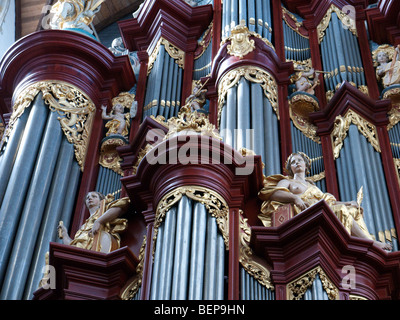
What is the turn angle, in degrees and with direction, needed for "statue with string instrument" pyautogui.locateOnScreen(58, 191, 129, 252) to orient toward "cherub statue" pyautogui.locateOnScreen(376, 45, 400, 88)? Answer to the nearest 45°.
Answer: approximately 135° to its left

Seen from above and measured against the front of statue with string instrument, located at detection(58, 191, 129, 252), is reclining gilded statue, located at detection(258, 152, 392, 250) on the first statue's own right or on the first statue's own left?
on the first statue's own left
